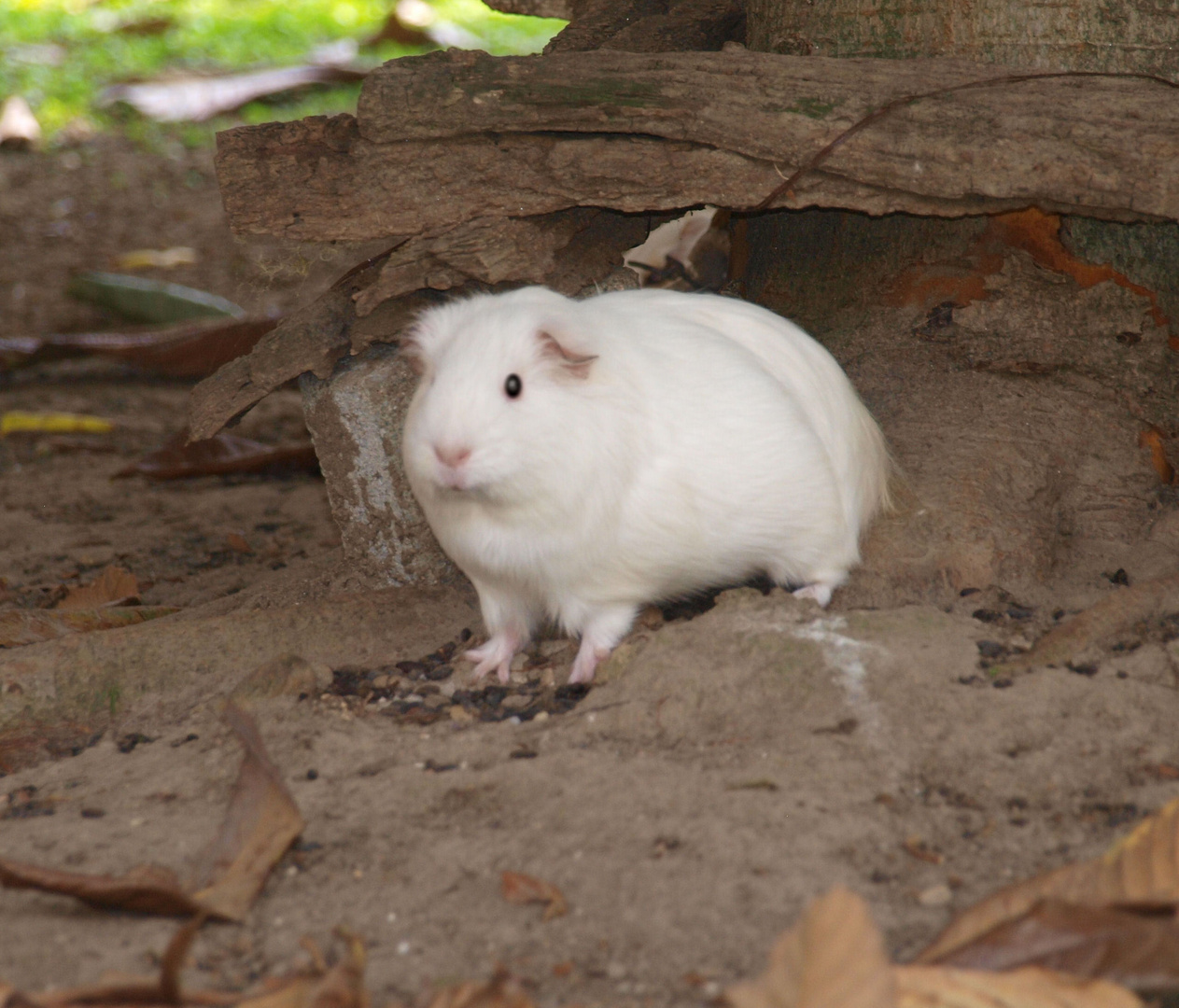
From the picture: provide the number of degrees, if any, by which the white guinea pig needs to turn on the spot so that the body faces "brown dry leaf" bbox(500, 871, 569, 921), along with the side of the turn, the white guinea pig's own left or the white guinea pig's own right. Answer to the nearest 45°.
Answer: approximately 45° to the white guinea pig's own left

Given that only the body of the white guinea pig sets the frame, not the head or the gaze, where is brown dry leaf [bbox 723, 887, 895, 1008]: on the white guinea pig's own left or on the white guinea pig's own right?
on the white guinea pig's own left

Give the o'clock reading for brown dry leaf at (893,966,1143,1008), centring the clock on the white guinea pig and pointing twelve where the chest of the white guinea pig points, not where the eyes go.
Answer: The brown dry leaf is roughly at 10 o'clock from the white guinea pig.

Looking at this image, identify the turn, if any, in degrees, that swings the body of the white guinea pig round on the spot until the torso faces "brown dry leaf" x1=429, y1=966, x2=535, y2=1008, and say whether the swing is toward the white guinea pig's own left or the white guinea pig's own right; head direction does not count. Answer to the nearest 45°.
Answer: approximately 45° to the white guinea pig's own left

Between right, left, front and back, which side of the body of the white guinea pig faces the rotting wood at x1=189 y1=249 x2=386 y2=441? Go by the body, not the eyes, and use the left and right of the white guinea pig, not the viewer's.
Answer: right

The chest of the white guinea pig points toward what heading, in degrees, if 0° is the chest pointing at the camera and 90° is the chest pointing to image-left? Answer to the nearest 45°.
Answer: approximately 45°

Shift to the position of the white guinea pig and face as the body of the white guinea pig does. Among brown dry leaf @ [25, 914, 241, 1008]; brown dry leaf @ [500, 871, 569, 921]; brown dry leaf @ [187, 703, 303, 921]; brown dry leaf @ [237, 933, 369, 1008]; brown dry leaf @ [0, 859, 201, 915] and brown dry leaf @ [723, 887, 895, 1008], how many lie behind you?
0

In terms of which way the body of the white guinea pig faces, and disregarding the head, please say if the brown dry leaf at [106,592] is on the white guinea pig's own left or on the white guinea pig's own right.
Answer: on the white guinea pig's own right

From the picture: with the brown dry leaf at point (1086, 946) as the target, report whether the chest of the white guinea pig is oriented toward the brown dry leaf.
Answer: no

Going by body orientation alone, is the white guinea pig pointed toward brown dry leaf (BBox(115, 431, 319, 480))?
no

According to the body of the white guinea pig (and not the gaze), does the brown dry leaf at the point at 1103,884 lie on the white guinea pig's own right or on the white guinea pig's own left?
on the white guinea pig's own left

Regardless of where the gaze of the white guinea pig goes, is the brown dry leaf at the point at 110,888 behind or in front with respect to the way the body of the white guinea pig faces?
in front
